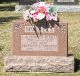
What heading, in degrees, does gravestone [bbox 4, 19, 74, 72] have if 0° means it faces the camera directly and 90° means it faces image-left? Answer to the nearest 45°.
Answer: approximately 0°
